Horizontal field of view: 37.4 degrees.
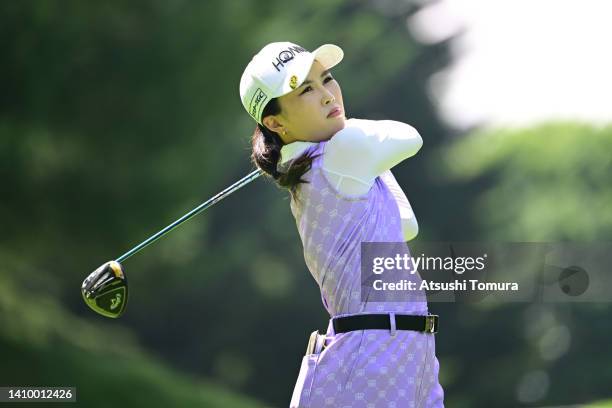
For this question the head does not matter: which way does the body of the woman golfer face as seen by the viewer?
to the viewer's right
